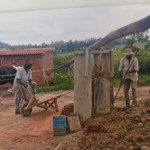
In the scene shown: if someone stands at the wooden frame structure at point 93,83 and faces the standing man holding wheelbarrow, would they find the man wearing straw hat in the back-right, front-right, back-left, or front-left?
back-right

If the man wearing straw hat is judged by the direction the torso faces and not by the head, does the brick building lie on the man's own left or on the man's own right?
on the man's own right

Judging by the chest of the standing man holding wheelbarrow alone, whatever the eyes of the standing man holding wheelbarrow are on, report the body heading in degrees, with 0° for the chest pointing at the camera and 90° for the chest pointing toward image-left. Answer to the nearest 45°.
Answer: approximately 315°
